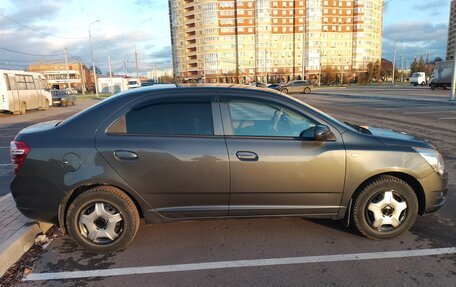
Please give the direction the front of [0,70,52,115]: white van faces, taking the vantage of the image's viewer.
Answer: facing away from the viewer and to the right of the viewer

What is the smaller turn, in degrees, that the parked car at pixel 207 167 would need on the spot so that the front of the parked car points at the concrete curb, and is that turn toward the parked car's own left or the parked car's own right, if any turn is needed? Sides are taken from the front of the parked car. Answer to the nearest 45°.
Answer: approximately 180°

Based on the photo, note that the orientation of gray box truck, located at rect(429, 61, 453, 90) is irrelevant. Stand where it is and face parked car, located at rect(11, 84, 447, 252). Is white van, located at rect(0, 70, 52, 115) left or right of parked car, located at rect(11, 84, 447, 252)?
right

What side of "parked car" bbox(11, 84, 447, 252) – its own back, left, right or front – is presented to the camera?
right

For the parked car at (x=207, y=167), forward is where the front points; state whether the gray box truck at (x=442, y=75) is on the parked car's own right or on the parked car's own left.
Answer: on the parked car's own left

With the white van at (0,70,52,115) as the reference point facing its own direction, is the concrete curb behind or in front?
behind

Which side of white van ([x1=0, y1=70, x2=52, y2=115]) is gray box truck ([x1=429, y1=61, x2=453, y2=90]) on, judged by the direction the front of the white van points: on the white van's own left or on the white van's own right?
on the white van's own right

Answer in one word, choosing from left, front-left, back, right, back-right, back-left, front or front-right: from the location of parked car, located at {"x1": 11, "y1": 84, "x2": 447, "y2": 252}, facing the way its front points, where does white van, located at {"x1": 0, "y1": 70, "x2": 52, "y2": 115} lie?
back-left
